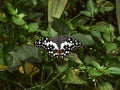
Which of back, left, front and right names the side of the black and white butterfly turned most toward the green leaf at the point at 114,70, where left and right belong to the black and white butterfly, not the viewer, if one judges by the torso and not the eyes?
right

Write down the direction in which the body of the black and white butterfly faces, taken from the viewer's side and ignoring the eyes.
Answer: away from the camera
